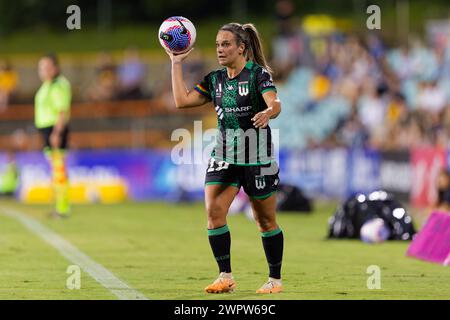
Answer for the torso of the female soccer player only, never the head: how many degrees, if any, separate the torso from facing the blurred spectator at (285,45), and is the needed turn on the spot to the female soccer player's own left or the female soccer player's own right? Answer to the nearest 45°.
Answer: approximately 135° to the female soccer player's own right

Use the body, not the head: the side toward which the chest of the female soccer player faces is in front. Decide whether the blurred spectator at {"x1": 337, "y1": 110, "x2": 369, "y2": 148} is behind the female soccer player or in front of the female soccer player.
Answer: behind

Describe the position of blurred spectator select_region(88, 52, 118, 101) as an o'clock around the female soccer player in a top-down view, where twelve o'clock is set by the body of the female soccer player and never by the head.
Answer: The blurred spectator is roughly at 4 o'clock from the female soccer player.

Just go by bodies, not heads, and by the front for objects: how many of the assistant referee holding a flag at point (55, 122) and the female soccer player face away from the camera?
0

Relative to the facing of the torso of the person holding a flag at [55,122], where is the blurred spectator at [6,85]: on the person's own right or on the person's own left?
on the person's own right

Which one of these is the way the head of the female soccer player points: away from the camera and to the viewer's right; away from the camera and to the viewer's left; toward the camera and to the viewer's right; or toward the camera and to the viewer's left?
toward the camera and to the viewer's left

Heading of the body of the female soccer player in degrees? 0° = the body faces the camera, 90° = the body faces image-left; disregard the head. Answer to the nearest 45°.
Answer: approximately 45°
